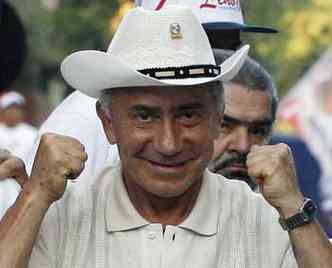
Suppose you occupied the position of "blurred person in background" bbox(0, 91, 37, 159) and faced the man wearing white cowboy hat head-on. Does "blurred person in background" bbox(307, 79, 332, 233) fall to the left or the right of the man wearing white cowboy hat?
left

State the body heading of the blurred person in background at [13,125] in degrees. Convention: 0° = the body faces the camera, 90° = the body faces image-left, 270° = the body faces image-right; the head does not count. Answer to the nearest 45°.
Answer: approximately 0°
